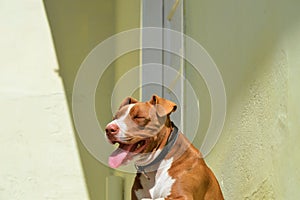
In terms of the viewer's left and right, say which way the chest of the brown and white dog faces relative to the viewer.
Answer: facing the viewer and to the left of the viewer
